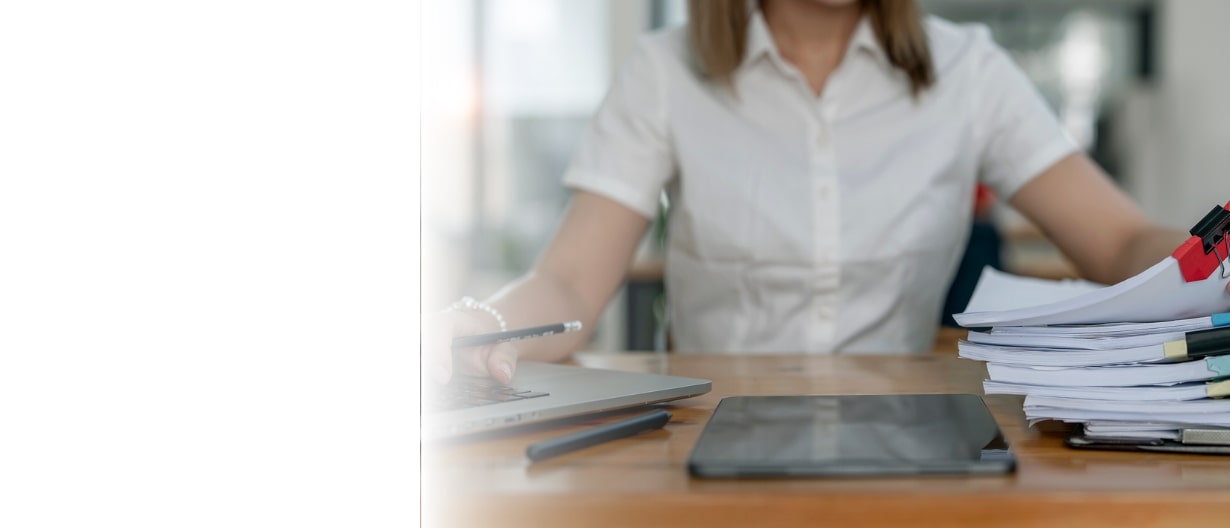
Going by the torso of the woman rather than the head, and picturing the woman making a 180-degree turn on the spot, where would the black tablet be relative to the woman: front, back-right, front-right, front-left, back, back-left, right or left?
back

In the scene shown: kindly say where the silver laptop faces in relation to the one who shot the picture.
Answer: facing away from the viewer and to the right of the viewer

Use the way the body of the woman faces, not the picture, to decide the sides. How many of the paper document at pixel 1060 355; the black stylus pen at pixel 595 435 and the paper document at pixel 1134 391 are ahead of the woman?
3

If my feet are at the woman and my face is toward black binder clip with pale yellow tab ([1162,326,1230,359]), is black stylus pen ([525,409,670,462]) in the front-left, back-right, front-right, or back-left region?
front-right

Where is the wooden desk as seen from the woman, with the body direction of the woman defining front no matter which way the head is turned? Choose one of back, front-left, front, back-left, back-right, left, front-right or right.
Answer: front

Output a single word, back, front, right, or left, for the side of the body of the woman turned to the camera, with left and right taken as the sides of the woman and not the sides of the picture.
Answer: front

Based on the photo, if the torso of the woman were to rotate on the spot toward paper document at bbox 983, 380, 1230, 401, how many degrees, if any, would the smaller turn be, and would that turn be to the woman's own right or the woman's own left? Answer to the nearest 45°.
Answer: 0° — they already face it

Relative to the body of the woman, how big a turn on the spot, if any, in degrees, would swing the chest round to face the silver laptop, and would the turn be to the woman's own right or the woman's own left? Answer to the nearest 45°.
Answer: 0° — they already face it

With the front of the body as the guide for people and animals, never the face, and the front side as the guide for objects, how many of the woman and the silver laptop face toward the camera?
1
